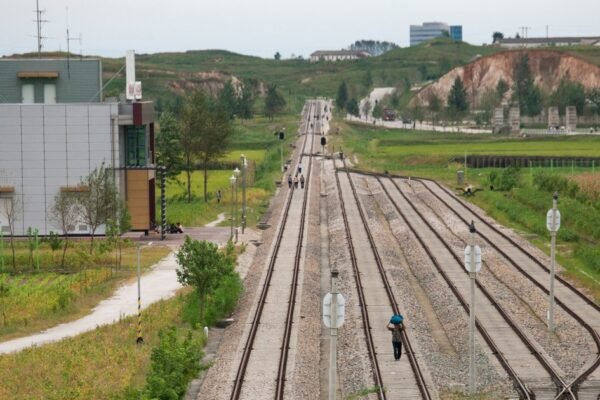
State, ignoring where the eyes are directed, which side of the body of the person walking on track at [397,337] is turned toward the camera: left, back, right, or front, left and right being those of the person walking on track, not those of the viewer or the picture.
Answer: back

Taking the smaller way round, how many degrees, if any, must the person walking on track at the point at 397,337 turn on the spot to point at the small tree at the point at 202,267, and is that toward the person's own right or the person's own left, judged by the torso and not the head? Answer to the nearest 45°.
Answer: approximately 45° to the person's own left

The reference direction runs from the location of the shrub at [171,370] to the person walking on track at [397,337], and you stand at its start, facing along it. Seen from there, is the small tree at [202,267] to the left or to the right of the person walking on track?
left

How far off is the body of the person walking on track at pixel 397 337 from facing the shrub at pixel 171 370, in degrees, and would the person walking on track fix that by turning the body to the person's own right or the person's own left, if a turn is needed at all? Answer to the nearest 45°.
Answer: approximately 135° to the person's own left
